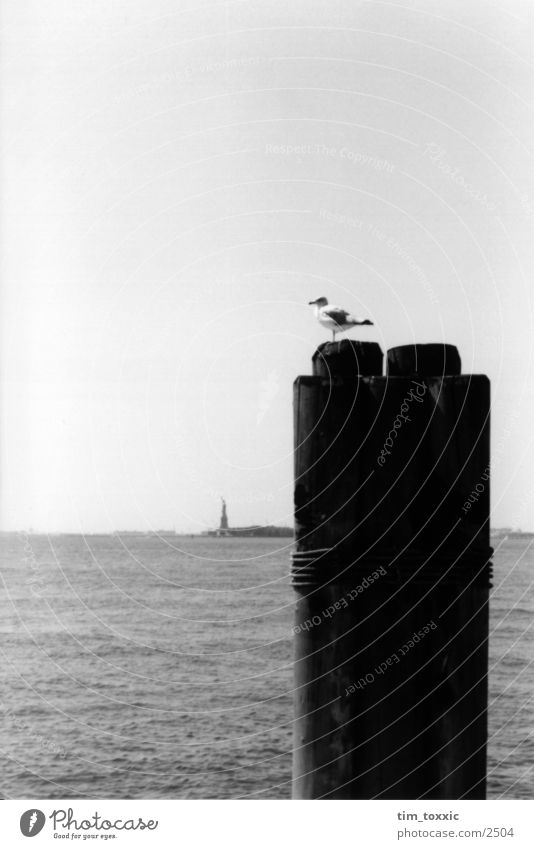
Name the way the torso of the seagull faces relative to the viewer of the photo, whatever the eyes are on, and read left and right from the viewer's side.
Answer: facing to the left of the viewer
